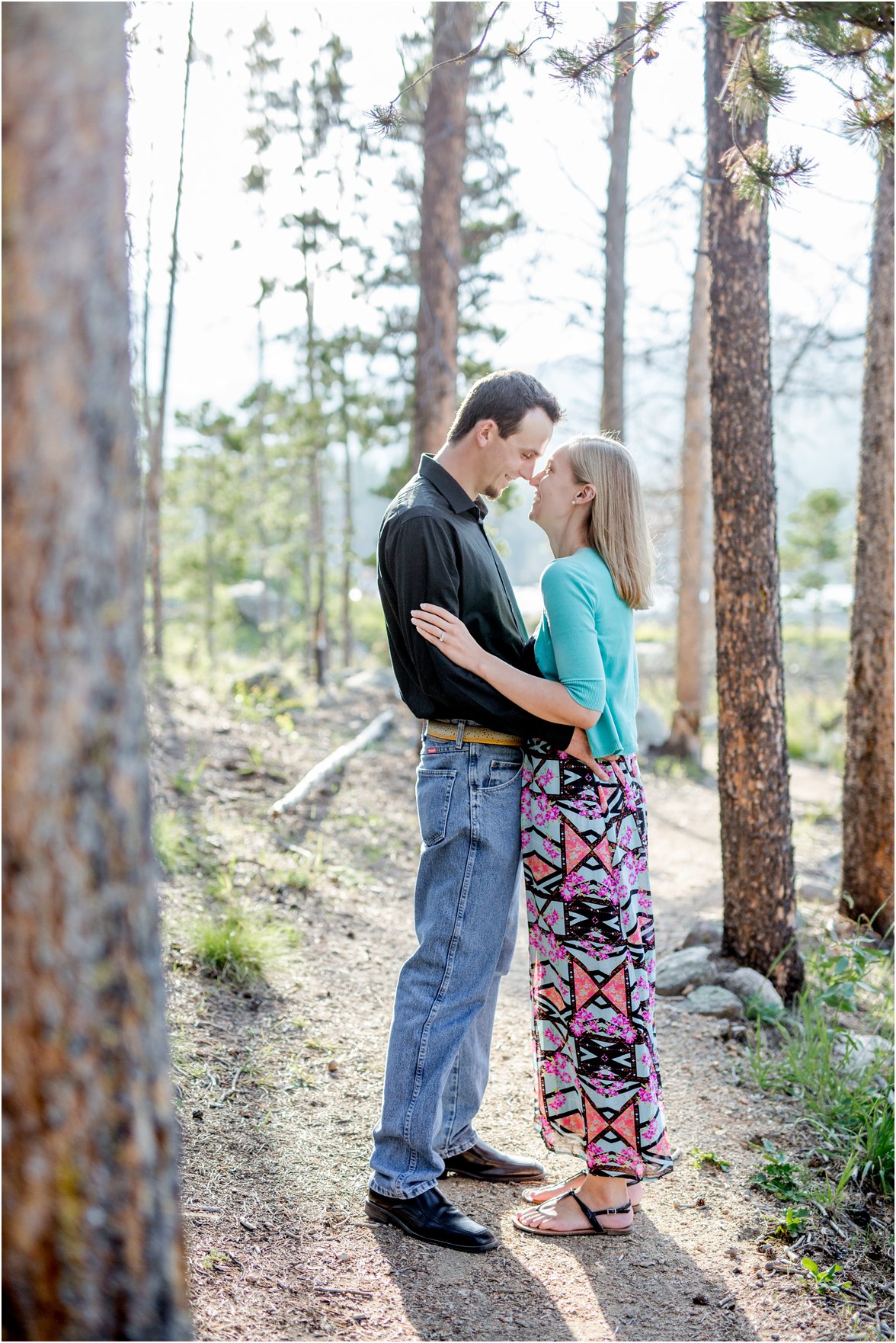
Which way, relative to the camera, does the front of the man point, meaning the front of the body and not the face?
to the viewer's right

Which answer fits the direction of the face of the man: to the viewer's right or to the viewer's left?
to the viewer's right

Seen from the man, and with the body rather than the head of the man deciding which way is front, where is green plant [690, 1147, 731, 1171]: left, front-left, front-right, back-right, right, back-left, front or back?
front-left

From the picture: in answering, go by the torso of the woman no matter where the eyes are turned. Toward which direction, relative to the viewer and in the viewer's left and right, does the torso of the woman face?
facing to the left of the viewer

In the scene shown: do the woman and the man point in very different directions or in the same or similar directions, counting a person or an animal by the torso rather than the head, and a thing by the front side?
very different directions

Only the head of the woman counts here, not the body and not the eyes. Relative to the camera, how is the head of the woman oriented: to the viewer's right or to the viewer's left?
to the viewer's left

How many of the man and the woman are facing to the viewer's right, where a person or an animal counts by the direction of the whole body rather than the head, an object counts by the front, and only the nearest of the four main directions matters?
1
